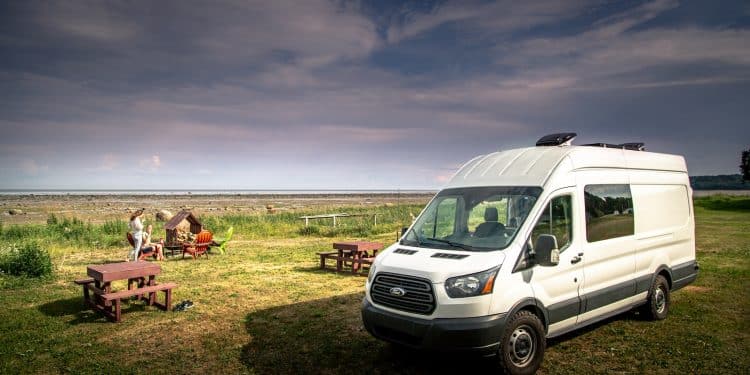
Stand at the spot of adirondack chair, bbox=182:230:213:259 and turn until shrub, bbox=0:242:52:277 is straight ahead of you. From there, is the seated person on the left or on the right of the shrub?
right

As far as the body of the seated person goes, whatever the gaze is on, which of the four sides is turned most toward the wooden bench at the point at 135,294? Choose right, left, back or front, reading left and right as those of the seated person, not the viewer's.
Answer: right

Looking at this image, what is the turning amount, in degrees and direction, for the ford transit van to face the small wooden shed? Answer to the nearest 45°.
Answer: approximately 90° to its right

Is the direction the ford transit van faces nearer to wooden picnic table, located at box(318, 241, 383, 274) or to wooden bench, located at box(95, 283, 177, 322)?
the wooden bench

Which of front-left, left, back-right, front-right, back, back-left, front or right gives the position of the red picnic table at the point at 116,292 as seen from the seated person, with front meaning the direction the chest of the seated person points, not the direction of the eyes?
right

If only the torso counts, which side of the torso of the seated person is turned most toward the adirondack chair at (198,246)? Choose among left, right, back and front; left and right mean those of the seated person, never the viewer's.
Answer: front

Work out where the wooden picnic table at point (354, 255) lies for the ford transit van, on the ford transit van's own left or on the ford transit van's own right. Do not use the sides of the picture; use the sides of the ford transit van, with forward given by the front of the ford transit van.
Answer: on the ford transit van's own right

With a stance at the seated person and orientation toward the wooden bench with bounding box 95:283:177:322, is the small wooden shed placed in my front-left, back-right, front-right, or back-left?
back-left

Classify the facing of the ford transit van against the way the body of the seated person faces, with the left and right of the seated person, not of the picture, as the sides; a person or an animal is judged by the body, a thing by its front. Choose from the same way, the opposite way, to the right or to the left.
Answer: the opposite way

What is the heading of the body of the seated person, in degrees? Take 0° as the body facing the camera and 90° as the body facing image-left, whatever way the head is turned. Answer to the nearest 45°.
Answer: approximately 270°

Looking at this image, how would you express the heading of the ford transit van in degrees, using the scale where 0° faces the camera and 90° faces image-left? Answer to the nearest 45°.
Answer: approximately 45°

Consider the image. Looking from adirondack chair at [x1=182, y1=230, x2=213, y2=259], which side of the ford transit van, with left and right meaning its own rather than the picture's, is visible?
right

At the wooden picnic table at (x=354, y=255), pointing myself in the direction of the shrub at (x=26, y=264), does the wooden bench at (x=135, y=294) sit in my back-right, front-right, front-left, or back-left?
front-left
